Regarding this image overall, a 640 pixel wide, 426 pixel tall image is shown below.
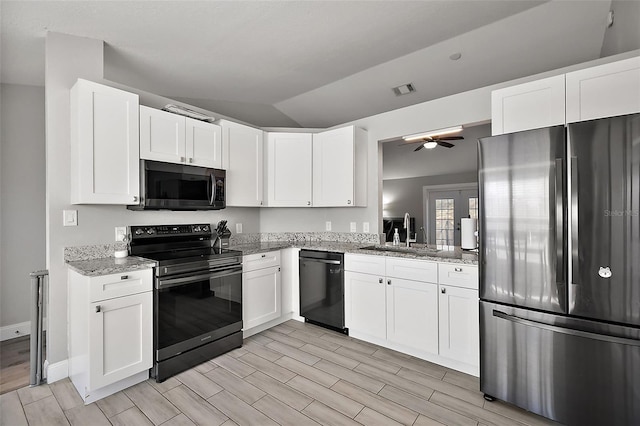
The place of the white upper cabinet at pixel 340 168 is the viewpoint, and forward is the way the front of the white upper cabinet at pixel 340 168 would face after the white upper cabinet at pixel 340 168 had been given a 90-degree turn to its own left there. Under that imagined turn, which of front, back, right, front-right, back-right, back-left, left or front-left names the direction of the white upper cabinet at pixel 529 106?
front

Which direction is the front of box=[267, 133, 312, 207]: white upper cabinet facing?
toward the camera

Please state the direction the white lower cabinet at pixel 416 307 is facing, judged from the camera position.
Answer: facing the viewer and to the left of the viewer

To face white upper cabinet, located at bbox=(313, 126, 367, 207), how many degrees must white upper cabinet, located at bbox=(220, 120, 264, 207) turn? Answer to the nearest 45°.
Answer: approximately 45° to its left

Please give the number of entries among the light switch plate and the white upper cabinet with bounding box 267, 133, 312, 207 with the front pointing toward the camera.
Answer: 2

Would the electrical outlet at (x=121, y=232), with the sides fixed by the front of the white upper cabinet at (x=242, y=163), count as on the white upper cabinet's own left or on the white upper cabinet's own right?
on the white upper cabinet's own right

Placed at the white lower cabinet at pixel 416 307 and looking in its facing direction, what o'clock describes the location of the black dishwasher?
The black dishwasher is roughly at 2 o'clock from the white lower cabinet.

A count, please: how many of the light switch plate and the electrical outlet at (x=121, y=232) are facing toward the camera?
2

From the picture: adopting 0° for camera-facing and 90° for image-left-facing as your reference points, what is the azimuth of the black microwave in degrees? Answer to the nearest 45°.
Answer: approximately 315°

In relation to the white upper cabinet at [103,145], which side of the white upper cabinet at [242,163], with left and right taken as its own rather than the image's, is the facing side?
right
